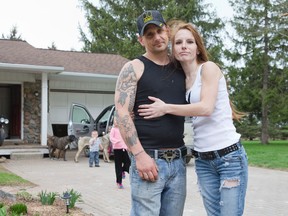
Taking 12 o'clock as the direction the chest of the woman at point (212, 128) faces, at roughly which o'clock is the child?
The child is roughly at 4 o'clock from the woman.

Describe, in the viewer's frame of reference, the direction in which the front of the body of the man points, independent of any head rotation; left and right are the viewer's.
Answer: facing the viewer and to the right of the viewer

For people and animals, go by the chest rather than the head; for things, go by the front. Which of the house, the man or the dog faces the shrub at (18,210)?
the house

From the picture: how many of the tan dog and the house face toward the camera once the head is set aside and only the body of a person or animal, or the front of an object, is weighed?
1

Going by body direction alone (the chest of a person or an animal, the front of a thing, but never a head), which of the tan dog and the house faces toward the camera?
the house

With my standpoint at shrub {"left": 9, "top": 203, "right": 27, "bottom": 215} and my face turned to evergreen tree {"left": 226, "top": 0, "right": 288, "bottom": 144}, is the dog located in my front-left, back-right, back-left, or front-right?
front-left

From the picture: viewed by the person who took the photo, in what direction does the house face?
facing the viewer

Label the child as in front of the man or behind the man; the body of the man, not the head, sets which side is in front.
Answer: behind

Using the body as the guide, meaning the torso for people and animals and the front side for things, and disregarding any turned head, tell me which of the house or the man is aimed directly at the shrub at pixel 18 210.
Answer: the house

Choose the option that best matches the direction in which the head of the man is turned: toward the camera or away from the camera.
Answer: toward the camera

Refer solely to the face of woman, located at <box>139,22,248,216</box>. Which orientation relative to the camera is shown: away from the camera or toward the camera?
toward the camera

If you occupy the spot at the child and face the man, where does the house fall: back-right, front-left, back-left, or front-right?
back-right

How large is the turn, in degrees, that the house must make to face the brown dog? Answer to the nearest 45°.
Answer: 0° — it already faces it
